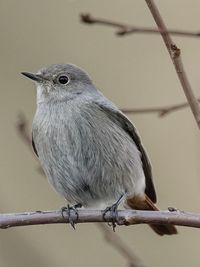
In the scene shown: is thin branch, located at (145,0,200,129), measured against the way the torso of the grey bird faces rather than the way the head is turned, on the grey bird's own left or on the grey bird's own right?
on the grey bird's own left

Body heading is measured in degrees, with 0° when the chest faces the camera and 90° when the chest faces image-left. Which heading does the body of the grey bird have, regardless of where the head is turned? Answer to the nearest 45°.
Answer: approximately 45°

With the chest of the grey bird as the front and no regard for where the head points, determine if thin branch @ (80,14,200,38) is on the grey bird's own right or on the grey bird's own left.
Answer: on the grey bird's own left
